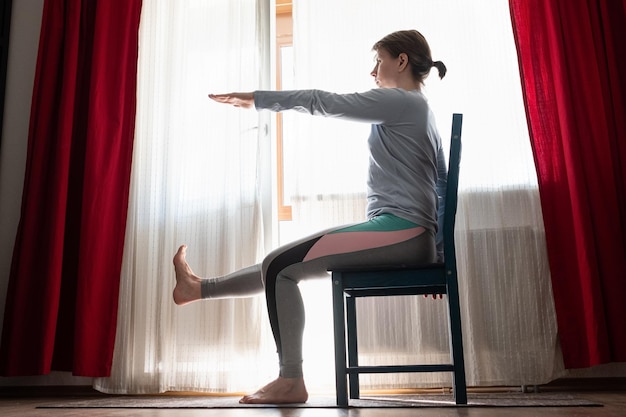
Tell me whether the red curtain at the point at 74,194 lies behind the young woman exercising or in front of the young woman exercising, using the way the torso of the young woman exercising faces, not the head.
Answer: in front

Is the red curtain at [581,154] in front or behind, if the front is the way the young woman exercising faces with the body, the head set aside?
behind

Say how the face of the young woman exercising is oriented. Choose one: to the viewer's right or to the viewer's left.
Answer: to the viewer's left

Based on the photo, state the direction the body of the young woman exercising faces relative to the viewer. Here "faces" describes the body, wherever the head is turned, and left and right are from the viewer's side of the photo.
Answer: facing to the left of the viewer
